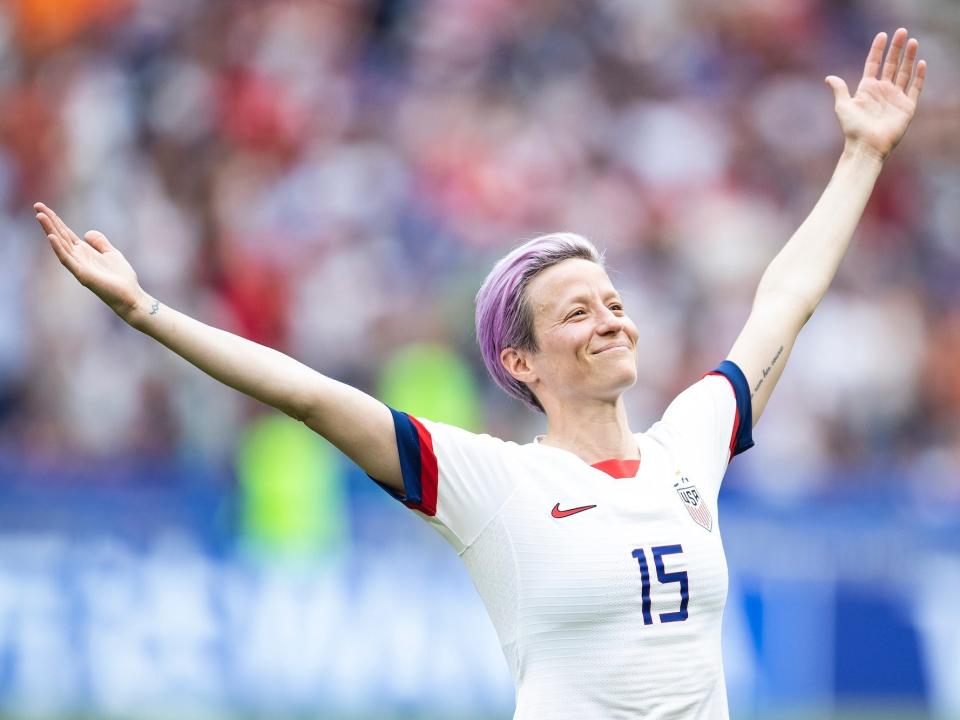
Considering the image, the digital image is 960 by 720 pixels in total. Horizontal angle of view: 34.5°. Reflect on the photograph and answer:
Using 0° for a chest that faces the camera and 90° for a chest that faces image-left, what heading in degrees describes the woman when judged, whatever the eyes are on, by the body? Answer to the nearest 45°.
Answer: approximately 315°
